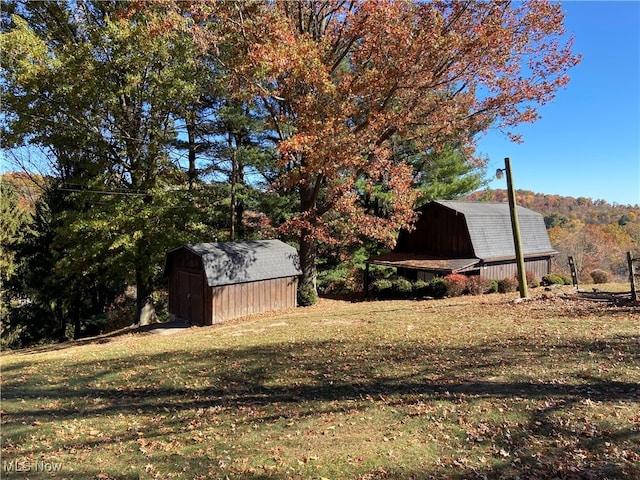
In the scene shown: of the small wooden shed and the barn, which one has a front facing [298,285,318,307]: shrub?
the barn

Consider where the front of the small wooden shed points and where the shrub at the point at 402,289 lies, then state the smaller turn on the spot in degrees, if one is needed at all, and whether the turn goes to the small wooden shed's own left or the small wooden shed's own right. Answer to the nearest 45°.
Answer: approximately 135° to the small wooden shed's own left

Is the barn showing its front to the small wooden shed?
yes

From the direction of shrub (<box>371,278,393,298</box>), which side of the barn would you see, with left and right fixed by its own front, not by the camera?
front

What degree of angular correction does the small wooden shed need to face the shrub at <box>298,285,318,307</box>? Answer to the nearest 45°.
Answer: approximately 180°

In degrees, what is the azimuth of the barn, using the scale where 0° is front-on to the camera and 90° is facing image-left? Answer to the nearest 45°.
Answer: approximately 45°

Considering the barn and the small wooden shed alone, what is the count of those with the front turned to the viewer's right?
0

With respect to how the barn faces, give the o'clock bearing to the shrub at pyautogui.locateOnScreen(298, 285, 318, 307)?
The shrub is roughly at 12 o'clock from the barn.

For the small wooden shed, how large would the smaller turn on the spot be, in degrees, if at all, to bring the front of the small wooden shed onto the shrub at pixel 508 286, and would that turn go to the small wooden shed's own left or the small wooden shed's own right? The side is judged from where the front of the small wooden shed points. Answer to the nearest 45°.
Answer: approximately 135° to the small wooden shed's own left

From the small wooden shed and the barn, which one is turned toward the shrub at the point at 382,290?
the barn

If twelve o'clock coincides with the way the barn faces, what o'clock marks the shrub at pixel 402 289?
The shrub is roughly at 12 o'clock from the barn.
